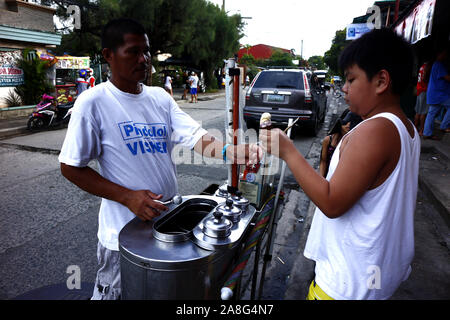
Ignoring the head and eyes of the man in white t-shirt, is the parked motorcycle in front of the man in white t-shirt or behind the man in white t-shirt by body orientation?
behind

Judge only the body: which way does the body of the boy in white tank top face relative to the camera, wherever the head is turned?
to the viewer's left

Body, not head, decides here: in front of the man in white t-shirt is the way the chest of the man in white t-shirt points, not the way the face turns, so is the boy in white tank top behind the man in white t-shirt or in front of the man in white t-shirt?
in front

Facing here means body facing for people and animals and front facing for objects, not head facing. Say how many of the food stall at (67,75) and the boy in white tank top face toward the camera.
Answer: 1

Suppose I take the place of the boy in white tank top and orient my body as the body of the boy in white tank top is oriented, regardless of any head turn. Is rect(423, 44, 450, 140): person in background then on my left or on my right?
on my right

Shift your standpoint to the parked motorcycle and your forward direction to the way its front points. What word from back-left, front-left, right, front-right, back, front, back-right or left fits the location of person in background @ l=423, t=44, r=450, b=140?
left

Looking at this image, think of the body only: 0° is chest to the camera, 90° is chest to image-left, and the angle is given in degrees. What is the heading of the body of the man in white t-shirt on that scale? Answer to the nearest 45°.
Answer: approximately 315°

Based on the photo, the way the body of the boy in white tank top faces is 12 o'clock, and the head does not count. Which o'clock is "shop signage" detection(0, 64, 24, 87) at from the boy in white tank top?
The shop signage is roughly at 1 o'clock from the boy in white tank top.

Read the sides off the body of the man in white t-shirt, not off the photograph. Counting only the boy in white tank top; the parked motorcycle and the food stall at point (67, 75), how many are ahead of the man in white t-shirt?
1

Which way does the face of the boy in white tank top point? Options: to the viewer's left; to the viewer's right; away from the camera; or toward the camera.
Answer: to the viewer's left

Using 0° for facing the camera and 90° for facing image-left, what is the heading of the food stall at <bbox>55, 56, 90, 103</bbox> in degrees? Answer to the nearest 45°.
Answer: approximately 0°
